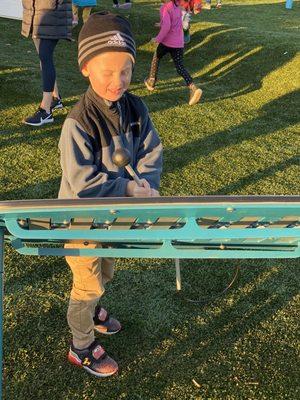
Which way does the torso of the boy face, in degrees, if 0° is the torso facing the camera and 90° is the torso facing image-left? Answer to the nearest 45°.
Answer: approximately 315°

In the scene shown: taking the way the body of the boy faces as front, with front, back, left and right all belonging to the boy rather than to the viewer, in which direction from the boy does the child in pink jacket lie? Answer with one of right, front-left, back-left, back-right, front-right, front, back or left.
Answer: back-left

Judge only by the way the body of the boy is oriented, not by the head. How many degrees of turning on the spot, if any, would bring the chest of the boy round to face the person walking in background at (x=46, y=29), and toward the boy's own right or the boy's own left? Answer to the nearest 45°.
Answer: approximately 135° to the boy's own left
